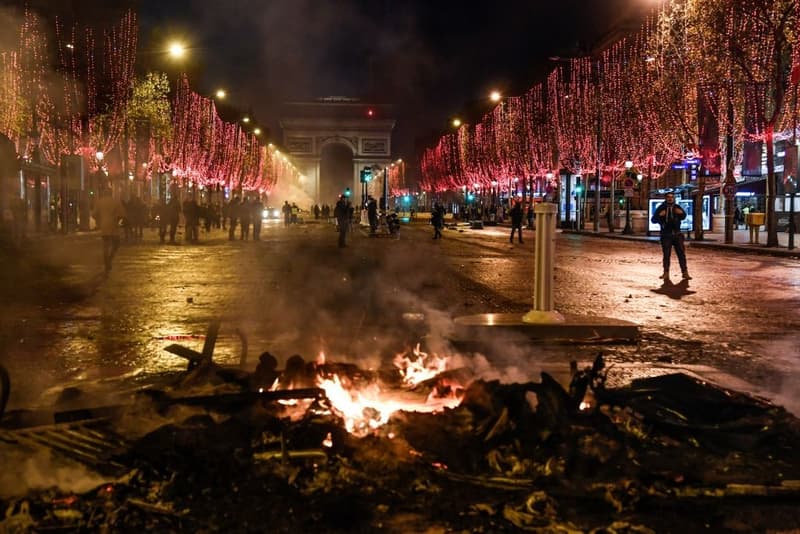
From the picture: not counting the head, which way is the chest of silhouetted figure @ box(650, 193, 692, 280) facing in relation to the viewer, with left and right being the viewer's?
facing the viewer

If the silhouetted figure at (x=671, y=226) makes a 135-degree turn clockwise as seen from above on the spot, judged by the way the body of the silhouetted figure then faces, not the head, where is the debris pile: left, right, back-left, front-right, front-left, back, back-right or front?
back-left

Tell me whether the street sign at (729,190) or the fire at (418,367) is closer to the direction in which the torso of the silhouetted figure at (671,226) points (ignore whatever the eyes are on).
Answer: the fire

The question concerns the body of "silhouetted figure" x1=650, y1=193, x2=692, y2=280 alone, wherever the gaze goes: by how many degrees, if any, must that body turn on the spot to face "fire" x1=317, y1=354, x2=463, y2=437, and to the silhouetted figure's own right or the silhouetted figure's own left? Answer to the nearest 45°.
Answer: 0° — they already face it

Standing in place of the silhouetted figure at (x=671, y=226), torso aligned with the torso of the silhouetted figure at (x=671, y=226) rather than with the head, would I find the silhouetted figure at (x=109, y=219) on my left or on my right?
on my right

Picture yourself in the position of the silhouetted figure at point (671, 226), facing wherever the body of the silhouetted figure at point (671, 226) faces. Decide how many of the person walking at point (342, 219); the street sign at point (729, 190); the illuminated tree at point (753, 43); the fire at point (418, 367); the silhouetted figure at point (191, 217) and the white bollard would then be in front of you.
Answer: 2

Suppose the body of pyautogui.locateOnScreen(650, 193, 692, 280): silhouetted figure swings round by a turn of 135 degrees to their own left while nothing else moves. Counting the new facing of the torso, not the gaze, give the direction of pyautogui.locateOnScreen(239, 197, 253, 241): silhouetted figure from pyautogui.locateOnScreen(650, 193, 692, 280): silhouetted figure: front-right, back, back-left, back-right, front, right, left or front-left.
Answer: left

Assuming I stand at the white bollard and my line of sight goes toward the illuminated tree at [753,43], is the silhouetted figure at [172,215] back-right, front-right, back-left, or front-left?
front-left

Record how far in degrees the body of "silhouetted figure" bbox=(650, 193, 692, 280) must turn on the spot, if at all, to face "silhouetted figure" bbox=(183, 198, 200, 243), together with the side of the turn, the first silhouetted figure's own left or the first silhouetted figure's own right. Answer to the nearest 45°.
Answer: approximately 135° to the first silhouetted figure's own right

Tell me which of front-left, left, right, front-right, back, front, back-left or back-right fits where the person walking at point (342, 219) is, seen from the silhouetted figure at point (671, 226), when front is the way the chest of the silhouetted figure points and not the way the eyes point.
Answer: back-right

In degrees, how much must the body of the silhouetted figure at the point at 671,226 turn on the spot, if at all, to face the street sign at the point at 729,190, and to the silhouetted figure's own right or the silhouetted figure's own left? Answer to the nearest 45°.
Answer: approximately 180°

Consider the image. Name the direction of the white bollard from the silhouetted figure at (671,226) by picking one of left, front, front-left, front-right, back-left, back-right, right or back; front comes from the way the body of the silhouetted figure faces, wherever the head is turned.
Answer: front

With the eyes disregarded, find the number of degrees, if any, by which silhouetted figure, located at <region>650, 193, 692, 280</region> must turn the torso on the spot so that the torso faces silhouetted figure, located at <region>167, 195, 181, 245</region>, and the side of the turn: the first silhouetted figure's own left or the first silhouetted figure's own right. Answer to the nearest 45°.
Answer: approximately 135° to the first silhouetted figure's own right

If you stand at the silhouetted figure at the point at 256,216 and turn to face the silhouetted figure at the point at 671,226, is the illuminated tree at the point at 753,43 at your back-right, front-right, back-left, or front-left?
front-left
